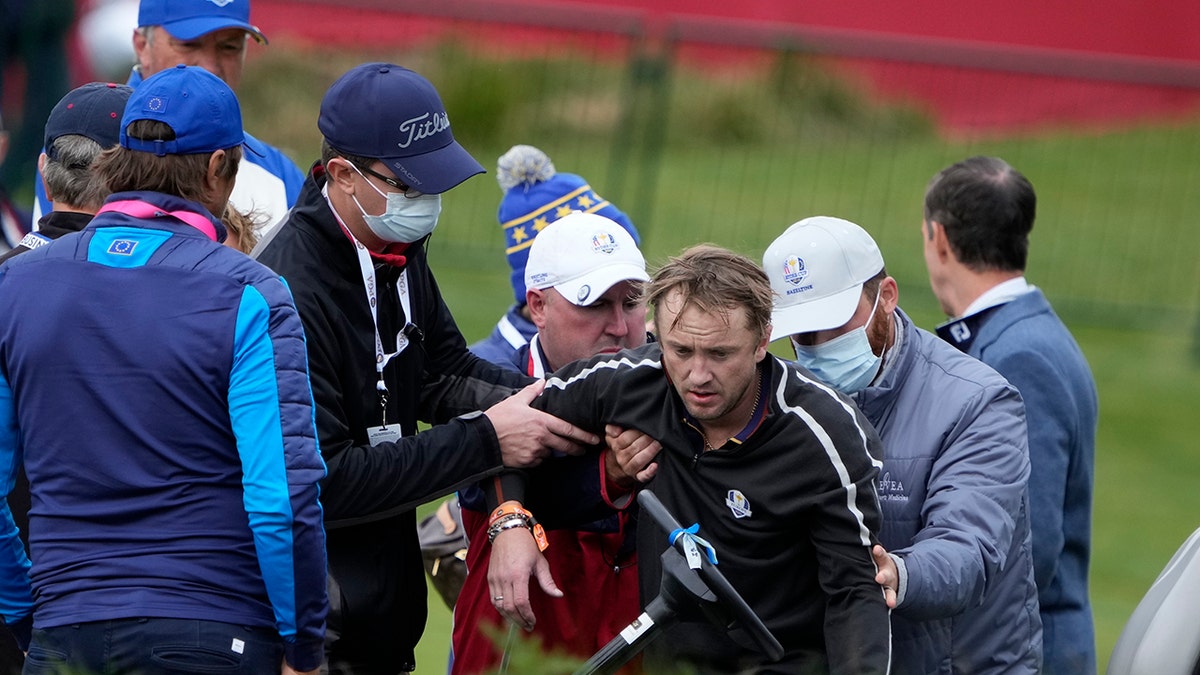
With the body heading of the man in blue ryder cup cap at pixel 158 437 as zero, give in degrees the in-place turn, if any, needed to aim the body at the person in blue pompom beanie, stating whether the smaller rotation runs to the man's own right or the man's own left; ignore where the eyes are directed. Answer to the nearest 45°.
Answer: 0° — they already face them

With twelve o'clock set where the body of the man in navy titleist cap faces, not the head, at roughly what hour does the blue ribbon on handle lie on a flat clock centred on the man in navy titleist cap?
The blue ribbon on handle is roughly at 12 o'clock from the man in navy titleist cap.

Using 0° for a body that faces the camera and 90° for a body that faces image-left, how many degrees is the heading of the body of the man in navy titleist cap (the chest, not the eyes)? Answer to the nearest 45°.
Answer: approximately 315°

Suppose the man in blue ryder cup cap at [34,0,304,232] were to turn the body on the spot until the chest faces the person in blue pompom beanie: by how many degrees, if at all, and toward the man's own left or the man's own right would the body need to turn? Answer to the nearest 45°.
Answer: approximately 45° to the man's own left

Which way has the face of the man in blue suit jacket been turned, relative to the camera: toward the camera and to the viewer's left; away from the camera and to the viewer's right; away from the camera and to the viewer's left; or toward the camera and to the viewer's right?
away from the camera and to the viewer's left

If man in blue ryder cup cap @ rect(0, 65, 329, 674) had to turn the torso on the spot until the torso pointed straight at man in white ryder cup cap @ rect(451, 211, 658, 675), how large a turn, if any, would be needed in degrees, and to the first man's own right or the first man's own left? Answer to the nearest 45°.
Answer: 0° — they already face them

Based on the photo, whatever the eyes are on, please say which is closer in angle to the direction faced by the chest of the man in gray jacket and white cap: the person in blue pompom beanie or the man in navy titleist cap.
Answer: the man in navy titleist cap

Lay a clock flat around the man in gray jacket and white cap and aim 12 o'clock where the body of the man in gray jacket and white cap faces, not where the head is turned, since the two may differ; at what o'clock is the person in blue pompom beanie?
The person in blue pompom beanie is roughly at 3 o'clock from the man in gray jacket and white cap.

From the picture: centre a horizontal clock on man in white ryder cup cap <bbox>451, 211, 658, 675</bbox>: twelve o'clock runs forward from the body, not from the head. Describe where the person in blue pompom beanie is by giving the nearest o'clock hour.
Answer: The person in blue pompom beanie is roughly at 7 o'clock from the man in white ryder cup cap.
